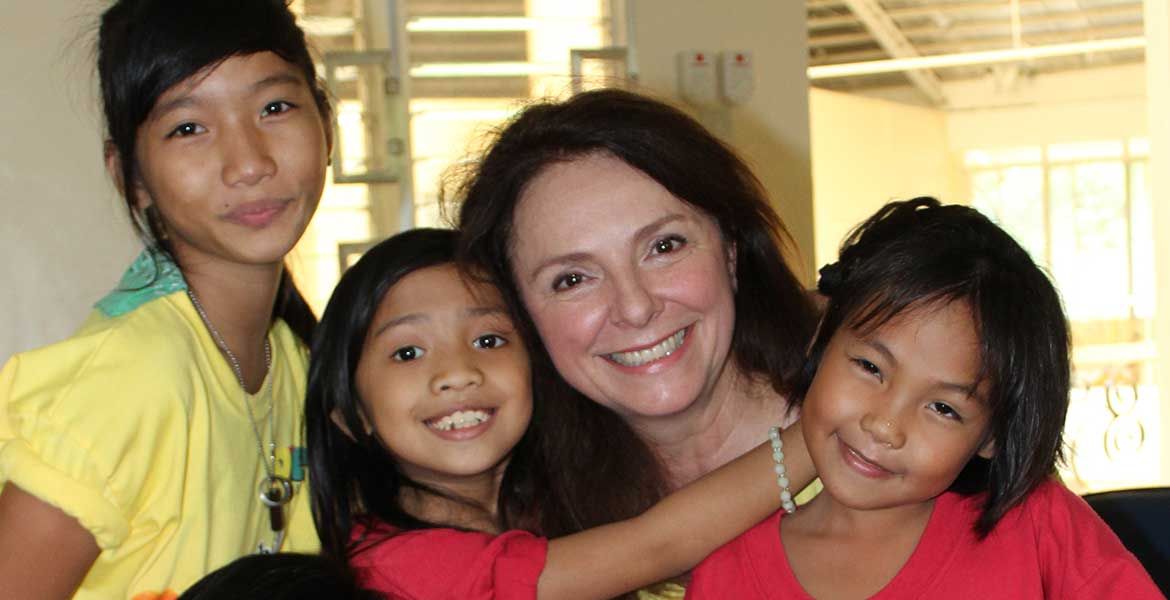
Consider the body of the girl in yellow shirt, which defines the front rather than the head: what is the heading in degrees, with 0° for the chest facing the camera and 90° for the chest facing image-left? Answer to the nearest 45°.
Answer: approximately 315°

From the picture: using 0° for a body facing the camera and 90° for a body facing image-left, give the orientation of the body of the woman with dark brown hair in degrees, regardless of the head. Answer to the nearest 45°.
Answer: approximately 0°

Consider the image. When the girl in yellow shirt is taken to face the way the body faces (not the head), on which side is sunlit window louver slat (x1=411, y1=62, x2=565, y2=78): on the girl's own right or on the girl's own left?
on the girl's own left

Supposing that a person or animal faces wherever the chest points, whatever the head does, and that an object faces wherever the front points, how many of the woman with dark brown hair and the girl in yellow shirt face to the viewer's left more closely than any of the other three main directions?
0

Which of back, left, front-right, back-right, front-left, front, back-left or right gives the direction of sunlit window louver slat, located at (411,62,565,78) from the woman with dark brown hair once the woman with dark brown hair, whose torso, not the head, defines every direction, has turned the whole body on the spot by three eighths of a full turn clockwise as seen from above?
front-right
